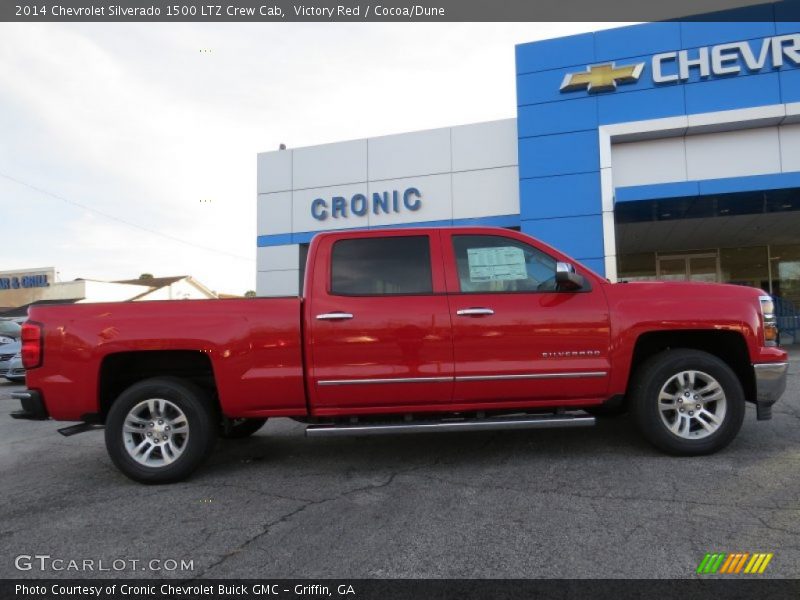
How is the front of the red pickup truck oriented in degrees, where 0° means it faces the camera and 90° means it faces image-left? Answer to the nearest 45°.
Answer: approximately 270°

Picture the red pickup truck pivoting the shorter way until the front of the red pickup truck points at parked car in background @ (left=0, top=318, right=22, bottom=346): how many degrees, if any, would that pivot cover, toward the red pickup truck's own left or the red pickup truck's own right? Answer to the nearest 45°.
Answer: approximately 135° to the red pickup truck's own left

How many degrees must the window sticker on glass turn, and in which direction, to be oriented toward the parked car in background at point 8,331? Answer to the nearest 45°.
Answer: approximately 135° to its right

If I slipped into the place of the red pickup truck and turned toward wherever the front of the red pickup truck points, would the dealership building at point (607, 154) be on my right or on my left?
on my left

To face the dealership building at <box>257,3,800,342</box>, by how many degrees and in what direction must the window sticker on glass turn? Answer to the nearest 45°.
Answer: approximately 180°

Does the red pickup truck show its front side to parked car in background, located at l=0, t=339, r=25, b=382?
no

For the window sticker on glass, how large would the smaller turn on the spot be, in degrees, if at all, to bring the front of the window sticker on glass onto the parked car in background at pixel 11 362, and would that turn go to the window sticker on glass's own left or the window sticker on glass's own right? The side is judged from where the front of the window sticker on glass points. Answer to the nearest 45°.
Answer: approximately 135° to the window sticker on glass's own right

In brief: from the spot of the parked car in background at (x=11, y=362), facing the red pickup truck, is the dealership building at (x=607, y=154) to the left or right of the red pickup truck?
left

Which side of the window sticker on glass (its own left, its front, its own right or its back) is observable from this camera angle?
front
